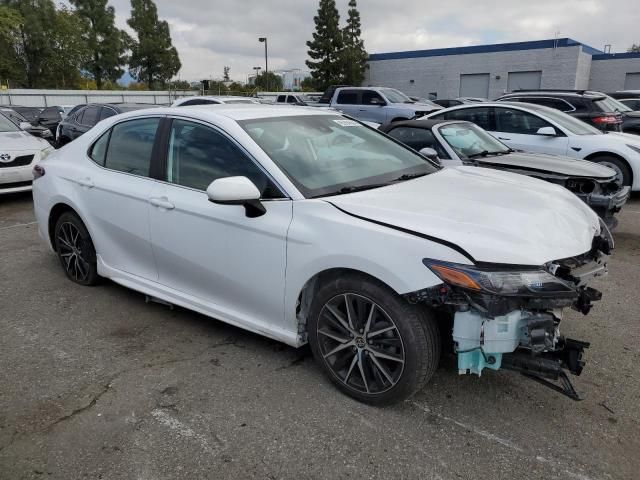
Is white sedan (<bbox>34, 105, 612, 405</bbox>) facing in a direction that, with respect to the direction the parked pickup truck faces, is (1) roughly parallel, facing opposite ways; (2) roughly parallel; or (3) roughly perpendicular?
roughly parallel

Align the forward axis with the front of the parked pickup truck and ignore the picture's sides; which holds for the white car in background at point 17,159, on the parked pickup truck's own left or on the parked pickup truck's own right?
on the parked pickup truck's own right

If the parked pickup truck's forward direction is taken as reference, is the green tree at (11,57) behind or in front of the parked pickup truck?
behind

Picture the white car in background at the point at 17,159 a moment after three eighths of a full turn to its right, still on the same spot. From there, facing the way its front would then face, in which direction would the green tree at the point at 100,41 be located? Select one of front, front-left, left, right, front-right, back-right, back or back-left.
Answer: right

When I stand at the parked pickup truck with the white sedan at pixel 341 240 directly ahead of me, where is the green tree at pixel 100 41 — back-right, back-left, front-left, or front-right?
back-right

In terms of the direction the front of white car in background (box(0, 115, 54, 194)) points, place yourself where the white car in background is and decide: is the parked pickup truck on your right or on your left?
on your left

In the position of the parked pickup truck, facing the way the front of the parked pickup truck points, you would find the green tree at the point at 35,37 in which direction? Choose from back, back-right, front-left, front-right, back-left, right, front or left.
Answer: back

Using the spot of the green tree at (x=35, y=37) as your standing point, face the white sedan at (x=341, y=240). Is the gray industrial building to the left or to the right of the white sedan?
left

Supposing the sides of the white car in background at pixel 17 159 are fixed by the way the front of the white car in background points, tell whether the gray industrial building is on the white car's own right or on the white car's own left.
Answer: on the white car's own left

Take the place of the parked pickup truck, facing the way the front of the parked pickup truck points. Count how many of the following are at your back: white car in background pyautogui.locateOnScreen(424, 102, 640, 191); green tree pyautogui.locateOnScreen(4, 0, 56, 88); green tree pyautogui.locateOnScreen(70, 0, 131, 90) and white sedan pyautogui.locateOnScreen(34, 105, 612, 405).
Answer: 2

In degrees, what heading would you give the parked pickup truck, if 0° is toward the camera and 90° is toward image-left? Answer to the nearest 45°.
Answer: approximately 315°

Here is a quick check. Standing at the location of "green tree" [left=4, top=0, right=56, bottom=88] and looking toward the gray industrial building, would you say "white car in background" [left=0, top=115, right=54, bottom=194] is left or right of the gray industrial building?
right
